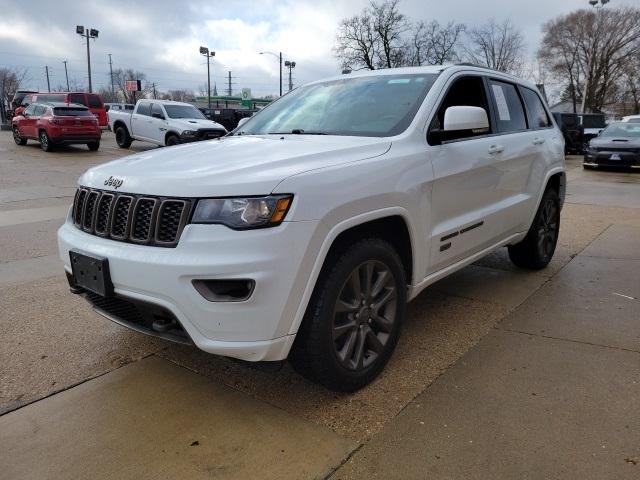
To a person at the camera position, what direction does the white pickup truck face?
facing the viewer and to the right of the viewer

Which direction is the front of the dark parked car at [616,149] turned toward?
toward the camera

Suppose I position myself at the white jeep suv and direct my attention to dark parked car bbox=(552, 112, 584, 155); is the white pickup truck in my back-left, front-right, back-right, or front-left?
front-left

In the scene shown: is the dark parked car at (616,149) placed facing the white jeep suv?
yes

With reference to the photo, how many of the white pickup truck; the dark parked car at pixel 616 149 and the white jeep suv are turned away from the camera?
0

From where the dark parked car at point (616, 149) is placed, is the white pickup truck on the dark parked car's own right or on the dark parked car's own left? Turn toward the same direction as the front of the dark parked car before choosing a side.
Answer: on the dark parked car's own right

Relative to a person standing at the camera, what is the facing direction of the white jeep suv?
facing the viewer and to the left of the viewer

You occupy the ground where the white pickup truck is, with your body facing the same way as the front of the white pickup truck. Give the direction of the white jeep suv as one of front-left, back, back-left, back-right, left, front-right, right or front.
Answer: front-right

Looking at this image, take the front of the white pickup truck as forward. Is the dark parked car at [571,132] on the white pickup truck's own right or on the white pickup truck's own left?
on the white pickup truck's own left

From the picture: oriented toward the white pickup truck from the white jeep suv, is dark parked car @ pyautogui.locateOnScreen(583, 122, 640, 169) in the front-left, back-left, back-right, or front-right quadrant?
front-right

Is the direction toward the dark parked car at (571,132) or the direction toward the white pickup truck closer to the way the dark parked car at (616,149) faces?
the white pickup truck

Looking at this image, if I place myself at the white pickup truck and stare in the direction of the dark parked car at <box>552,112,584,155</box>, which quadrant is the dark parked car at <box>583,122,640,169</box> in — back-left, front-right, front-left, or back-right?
front-right

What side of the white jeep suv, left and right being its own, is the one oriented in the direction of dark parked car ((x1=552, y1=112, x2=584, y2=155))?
back

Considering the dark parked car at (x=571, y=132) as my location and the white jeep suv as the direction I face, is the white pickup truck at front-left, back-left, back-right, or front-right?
front-right

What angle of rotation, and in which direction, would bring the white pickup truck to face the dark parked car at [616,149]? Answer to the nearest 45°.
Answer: approximately 45° to its left

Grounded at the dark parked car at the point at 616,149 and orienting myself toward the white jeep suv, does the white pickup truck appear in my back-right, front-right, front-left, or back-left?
front-right

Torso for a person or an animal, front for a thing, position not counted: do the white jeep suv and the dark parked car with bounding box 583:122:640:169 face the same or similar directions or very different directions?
same or similar directions

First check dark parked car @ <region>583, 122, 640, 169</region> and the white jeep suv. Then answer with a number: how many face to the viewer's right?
0
